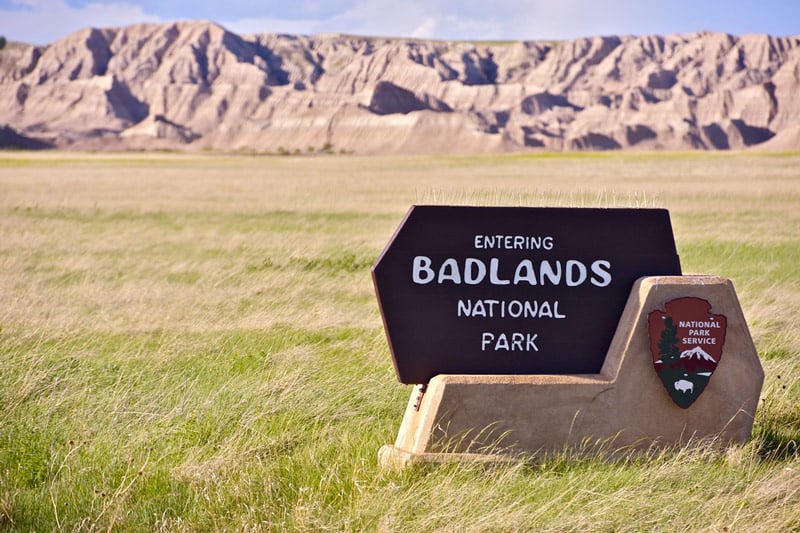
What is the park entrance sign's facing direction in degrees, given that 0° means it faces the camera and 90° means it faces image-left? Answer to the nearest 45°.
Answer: approximately 0°
